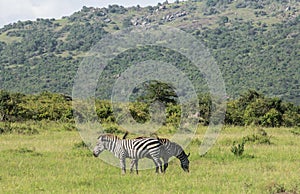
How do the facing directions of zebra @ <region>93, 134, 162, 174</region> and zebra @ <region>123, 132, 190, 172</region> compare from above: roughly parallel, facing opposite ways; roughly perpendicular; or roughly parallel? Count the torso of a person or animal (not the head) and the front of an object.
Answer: roughly parallel, facing opposite ways

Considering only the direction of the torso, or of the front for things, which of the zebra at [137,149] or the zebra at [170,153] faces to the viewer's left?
the zebra at [137,149]

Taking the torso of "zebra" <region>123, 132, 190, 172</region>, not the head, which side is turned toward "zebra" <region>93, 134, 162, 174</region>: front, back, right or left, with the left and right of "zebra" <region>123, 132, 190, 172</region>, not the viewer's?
back

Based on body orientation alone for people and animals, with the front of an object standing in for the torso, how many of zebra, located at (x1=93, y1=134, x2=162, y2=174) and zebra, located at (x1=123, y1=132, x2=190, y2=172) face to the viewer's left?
1

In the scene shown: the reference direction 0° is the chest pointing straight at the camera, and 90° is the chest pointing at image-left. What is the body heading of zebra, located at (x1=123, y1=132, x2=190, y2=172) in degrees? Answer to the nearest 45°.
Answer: approximately 270°

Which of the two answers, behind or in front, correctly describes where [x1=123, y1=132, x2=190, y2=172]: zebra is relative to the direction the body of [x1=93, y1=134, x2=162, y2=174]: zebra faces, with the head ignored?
behind

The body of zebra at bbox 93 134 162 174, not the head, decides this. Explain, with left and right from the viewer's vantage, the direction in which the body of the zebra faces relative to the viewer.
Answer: facing to the left of the viewer
